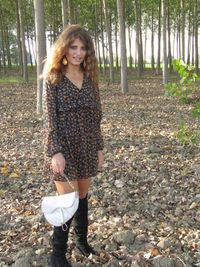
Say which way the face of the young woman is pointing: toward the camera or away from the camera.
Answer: toward the camera

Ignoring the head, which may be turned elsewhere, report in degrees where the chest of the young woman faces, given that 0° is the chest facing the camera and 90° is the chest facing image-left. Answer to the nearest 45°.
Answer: approximately 315°

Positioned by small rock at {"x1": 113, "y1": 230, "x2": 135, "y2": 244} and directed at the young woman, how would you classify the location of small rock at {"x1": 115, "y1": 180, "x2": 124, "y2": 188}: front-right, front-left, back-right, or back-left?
back-right

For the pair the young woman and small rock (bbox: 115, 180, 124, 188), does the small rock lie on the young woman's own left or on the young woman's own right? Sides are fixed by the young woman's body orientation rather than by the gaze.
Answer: on the young woman's own left
